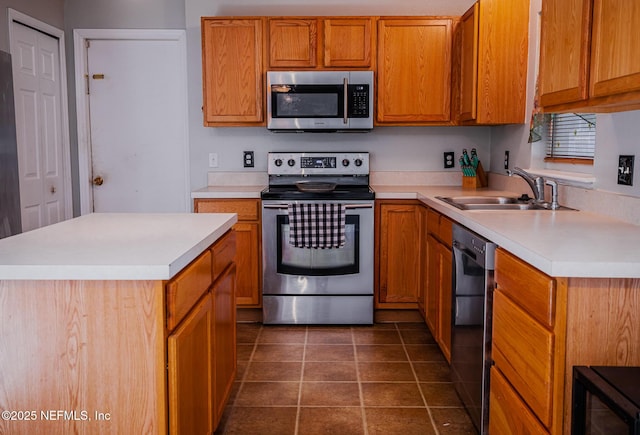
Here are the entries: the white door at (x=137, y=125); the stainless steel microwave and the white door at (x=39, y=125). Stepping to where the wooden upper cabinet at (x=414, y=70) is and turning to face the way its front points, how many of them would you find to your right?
3

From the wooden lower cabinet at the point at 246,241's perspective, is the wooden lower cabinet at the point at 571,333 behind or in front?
in front

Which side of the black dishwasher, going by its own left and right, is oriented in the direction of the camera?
left

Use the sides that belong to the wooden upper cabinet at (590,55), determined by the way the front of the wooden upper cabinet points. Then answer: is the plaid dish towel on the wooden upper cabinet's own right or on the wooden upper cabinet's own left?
on the wooden upper cabinet's own right

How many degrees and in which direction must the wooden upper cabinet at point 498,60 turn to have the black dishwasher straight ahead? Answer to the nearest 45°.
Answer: approximately 90° to its left

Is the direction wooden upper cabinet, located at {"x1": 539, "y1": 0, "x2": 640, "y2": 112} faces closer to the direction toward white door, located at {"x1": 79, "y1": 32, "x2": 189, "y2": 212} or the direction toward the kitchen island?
the kitchen island

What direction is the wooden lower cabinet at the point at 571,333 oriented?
to the viewer's left

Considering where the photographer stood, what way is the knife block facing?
facing the viewer and to the left of the viewer

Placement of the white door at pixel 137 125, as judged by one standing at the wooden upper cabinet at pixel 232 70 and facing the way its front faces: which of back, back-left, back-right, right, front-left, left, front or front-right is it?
back-right

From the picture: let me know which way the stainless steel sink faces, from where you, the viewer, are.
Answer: facing to the left of the viewer

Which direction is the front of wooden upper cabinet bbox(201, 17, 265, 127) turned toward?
toward the camera

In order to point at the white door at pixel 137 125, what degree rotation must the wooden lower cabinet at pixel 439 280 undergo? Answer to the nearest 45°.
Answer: approximately 45° to its right

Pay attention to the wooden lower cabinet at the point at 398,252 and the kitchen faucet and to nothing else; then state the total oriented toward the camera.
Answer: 1

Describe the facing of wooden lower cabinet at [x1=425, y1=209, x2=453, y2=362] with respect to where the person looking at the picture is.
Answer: facing to the left of the viewer

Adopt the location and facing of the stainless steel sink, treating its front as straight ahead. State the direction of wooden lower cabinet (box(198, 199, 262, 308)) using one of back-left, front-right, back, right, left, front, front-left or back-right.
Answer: front

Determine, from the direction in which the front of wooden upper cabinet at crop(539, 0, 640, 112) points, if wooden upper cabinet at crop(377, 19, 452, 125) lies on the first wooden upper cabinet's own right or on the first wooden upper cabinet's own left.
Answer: on the first wooden upper cabinet's own right

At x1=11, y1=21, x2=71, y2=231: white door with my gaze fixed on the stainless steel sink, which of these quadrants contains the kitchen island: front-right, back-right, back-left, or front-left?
front-right

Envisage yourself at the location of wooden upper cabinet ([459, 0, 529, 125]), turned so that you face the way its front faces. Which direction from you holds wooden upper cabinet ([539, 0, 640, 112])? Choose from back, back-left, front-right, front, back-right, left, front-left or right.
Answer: left
